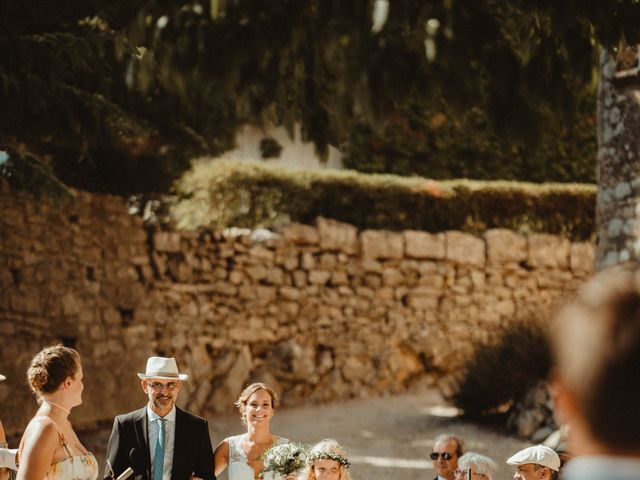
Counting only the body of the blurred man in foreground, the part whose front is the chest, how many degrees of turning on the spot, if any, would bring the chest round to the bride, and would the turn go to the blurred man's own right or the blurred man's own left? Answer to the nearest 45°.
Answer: approximately 45° to the blurred man's own left

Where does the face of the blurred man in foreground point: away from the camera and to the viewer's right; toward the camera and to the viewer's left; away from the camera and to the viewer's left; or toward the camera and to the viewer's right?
away from the camera and to the viewer's left

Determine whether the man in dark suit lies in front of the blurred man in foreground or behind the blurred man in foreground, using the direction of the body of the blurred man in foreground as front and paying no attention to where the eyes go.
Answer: in front

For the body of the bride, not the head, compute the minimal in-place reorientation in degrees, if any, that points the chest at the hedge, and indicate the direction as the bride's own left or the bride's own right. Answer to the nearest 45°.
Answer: approximately 180°

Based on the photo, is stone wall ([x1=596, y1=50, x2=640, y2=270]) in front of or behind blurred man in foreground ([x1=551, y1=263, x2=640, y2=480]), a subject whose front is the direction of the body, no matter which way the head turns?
in front

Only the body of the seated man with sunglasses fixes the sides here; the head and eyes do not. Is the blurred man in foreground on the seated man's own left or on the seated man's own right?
on the seated man's own left

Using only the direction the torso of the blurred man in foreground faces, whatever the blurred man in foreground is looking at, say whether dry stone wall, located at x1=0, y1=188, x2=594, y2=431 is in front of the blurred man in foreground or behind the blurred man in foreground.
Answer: in front

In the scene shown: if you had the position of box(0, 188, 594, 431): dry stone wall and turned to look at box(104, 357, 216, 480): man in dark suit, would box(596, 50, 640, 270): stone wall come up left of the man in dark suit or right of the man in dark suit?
left

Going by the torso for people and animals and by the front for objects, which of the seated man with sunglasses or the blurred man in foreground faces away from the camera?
the blurred man in foreground

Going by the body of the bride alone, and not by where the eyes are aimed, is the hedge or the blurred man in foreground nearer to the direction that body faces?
the blurred man in foreground

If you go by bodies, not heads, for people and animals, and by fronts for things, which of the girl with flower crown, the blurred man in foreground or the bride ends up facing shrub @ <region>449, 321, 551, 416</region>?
the blurred man in foreground
